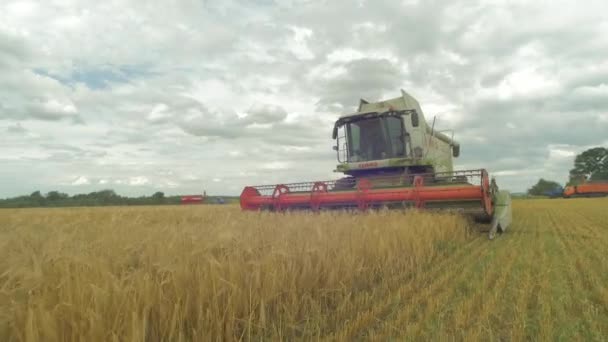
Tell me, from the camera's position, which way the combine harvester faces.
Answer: facing the viewer and to the left of the viewer

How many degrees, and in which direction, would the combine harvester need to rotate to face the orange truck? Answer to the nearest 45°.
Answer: approximately 180°

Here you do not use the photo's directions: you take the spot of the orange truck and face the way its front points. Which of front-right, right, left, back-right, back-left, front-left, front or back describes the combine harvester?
left

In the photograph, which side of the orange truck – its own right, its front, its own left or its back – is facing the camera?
left

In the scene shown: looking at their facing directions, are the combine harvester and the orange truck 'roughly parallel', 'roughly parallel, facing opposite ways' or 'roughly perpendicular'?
roughly perpendicular

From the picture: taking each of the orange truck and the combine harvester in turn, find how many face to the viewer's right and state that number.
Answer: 0
